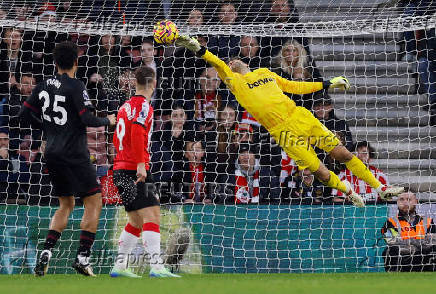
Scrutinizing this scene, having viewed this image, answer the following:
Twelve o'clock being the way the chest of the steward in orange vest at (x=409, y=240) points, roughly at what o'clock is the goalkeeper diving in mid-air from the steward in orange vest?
The goalkeeper diving in mid-air is roughly at 2 o'clock from the steward in orange vest.

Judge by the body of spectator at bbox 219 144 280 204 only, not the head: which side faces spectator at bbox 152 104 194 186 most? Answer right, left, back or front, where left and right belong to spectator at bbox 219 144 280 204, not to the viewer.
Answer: right

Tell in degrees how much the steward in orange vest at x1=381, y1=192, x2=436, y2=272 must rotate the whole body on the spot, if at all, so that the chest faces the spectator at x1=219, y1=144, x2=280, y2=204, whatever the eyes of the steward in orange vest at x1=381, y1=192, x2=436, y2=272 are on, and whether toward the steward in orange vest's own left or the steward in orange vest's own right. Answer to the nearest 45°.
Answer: approximately 90° to the steward in orange vest's own right

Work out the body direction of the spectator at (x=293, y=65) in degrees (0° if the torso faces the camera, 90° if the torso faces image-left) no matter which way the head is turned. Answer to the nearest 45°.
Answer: approximately 0°

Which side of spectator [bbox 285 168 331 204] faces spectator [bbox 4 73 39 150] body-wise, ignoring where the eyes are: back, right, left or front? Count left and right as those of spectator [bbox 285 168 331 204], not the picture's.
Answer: right
